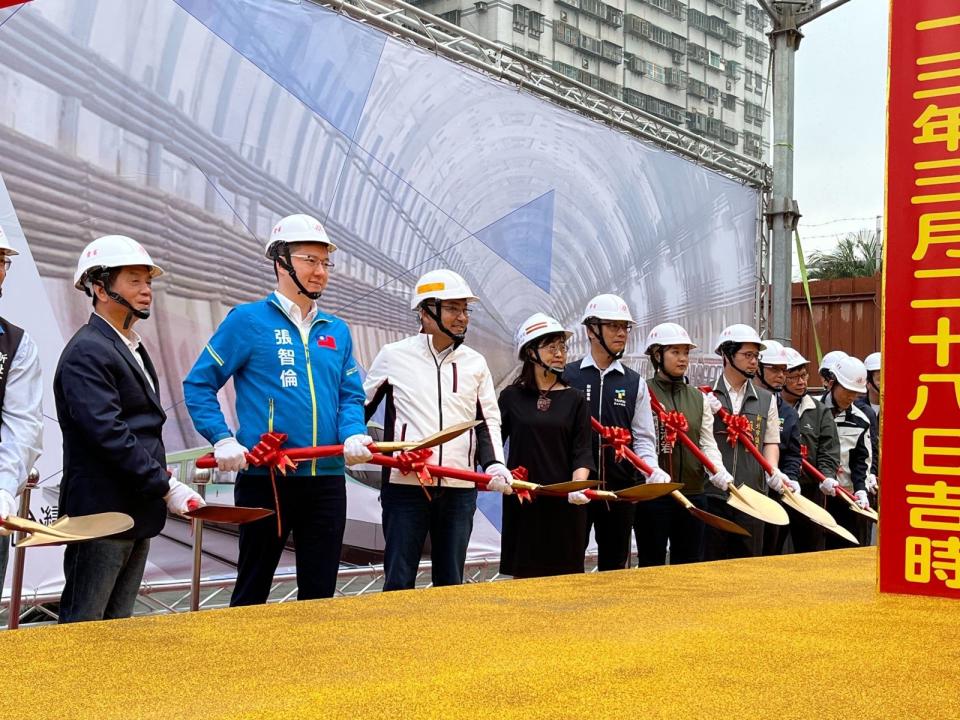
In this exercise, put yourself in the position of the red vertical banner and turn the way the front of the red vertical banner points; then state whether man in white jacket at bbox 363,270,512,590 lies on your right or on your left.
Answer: on your right

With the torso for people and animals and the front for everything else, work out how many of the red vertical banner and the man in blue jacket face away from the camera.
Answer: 0

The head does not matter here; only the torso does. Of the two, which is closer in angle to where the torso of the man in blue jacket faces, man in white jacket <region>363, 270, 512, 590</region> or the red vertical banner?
the red vertical banner

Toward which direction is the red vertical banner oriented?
toward the camera

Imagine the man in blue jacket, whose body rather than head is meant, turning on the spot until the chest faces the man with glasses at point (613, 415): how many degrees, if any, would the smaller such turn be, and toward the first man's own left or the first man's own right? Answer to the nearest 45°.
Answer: approximately 90° to the first man's own left

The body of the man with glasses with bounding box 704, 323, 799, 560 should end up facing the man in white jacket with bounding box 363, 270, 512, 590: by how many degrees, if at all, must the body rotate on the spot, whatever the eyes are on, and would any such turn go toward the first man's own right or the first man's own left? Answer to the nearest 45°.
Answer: approximately 90° to the first man's own right

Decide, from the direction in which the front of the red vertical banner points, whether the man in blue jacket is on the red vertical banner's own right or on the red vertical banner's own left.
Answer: on the red vertical banner's own right

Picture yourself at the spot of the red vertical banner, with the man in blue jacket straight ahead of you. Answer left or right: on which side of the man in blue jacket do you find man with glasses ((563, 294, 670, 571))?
right

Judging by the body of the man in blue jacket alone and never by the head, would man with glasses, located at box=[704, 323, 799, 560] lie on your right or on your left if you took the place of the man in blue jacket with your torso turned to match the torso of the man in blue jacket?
on your left

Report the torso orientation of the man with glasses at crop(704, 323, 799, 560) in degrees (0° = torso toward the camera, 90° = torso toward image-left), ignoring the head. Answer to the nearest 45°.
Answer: approximately 315°

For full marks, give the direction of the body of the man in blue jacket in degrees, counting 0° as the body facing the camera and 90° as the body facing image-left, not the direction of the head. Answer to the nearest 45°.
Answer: approximately 315°

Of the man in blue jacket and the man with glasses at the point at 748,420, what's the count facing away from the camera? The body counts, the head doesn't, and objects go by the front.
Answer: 0

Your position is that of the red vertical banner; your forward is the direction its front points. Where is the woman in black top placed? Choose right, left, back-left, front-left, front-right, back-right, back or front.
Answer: back-right
